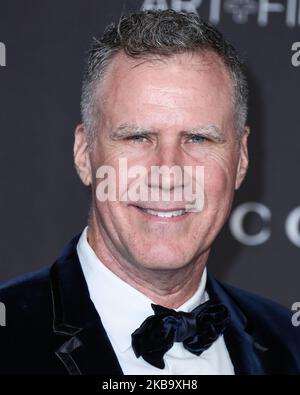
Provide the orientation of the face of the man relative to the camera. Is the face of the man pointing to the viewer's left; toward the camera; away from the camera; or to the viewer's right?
toward the camera

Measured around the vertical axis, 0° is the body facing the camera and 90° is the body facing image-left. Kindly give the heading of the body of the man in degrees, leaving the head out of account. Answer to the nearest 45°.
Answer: approximately 0°
